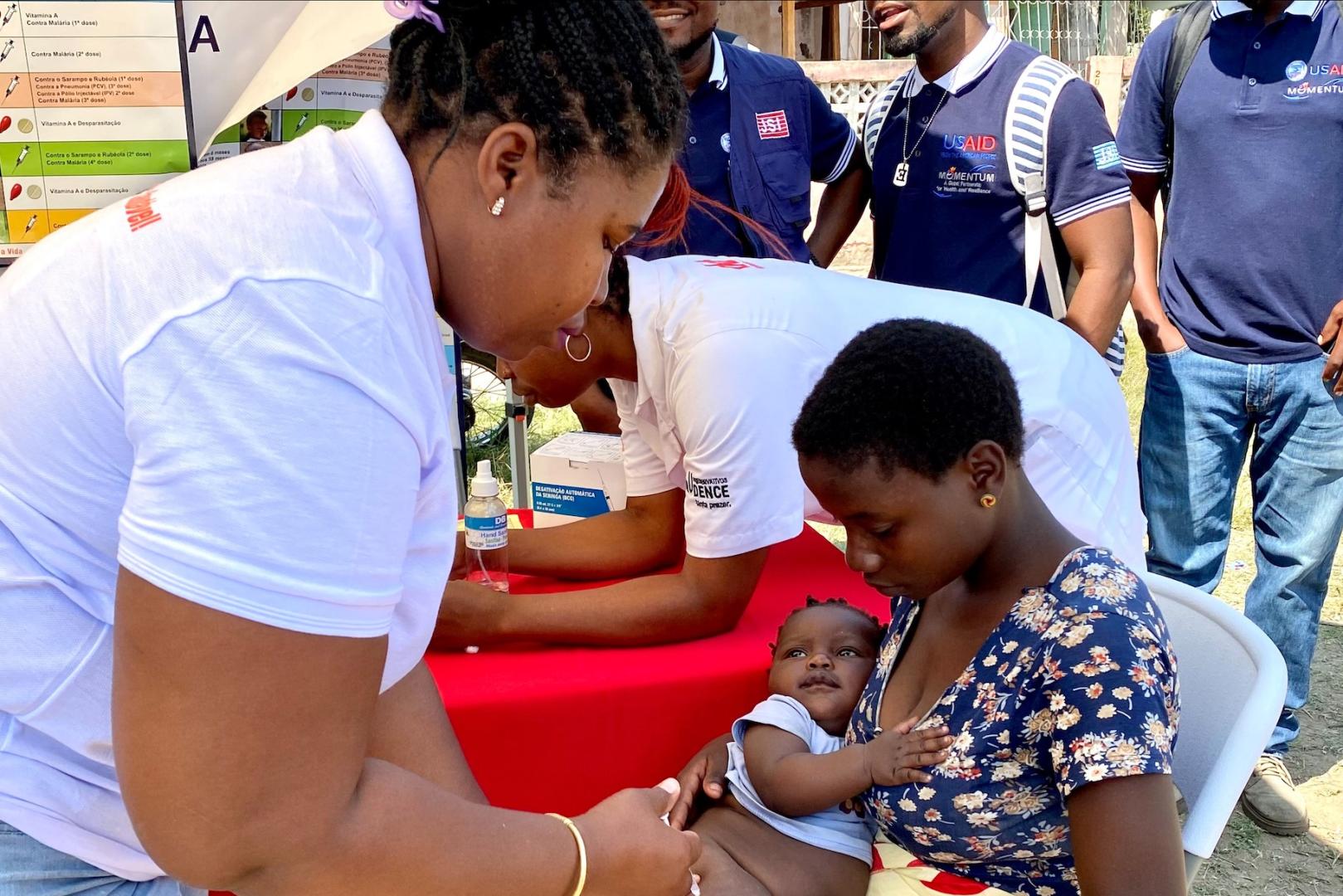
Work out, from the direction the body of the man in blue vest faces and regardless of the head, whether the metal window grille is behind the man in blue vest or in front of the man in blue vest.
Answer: behind

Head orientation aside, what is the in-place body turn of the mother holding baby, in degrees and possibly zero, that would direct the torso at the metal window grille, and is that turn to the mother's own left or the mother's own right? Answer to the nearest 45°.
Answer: approximately 135° to the mother's own right

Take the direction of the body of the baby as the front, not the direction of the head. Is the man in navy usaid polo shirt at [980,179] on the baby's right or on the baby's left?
on the baby's left

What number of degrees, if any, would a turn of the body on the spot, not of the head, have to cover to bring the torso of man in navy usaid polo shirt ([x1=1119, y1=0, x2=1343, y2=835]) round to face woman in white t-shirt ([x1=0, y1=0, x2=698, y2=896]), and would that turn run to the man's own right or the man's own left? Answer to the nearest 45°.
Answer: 0° — they already face them

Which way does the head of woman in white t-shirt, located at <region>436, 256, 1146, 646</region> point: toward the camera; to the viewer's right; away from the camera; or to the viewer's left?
to the viewer's left

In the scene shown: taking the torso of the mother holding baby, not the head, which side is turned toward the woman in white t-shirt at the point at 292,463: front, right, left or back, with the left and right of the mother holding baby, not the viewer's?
front

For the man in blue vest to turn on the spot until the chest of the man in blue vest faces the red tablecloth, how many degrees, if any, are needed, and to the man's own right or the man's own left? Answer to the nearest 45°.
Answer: approximately 45° to the man's own left

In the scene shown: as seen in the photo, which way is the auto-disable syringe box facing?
toward the camera

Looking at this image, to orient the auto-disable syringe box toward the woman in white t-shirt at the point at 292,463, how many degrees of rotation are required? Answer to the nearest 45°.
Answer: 0° — it already faces them

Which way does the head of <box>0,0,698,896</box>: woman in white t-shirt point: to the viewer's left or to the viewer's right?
to the viewer's right

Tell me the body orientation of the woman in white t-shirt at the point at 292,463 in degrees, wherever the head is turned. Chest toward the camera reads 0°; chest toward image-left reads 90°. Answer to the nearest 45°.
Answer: approximately 270°
